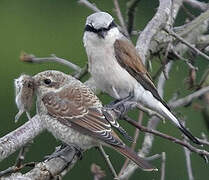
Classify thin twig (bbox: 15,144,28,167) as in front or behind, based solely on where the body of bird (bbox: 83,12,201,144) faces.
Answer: in front

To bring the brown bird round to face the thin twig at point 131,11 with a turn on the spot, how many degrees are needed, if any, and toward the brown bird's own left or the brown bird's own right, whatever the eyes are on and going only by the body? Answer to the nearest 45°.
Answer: approximately 135° to the brown bird's own right

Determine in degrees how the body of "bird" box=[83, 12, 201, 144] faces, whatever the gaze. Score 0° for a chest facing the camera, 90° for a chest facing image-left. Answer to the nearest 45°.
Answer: approximately 45°

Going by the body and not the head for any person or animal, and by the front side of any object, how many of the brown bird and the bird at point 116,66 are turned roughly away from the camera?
0

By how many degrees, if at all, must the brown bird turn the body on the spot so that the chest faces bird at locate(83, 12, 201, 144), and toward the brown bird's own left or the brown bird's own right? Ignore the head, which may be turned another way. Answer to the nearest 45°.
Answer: approximately 135° to the brown bird's own right

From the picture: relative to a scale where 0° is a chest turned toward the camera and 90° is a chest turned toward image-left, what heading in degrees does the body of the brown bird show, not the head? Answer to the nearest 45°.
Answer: approximately 90°
